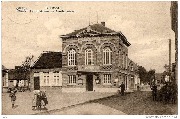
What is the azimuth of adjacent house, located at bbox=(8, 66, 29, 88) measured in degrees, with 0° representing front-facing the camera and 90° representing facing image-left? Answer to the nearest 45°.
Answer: approximately 0°

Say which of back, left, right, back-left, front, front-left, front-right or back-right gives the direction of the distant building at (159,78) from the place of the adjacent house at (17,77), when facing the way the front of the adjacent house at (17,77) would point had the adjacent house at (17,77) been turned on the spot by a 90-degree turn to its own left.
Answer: front

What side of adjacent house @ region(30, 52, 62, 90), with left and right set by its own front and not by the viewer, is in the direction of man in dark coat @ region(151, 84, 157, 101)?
left

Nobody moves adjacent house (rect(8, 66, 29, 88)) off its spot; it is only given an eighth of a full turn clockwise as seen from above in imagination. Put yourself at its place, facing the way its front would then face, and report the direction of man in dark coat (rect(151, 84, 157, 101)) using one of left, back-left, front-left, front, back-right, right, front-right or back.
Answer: back-left
